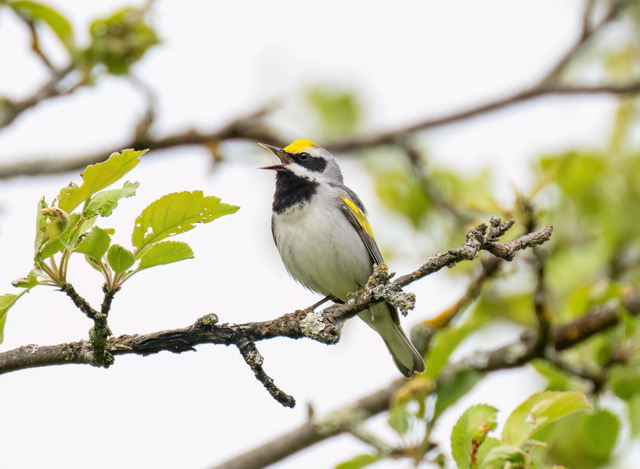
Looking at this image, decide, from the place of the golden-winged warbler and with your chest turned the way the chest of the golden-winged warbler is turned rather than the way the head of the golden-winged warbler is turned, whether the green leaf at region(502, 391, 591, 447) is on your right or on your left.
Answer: on your left

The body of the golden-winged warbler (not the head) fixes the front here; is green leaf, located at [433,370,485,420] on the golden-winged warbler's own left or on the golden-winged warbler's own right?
on the golden-winged warbler's own left

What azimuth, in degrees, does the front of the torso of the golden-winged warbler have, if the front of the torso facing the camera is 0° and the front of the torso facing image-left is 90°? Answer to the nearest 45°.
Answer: approximately 45°

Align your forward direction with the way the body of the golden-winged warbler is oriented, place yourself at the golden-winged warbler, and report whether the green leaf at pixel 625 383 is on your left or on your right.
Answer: on your left

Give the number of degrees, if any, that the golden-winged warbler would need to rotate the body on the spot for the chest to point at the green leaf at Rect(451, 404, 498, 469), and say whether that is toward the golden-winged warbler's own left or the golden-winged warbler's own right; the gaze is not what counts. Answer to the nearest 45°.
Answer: approximately 45° to the golden-winged warbler's own left

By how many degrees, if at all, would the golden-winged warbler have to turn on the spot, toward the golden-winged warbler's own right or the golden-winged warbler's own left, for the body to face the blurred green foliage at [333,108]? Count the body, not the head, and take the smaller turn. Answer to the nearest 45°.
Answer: approximately 135° to the golden-winged warbler's own right

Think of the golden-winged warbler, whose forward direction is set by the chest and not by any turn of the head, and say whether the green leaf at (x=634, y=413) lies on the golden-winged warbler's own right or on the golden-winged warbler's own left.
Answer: on the golden-winged warbler's own left

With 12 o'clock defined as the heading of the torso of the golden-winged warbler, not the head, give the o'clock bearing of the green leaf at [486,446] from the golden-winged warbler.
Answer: The green leaf is roughly at 7 o'clock from the golden-winged warbler.
